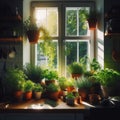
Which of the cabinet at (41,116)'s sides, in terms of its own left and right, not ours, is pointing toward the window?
back

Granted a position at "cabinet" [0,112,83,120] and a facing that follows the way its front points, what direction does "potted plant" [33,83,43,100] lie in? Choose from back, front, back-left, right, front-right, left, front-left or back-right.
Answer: back

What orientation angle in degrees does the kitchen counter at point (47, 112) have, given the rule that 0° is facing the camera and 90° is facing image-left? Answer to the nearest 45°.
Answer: approximately 0°

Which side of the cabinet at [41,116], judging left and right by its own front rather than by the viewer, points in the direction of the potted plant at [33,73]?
back

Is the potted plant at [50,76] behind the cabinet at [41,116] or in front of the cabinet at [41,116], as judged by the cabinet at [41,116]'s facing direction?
behind
